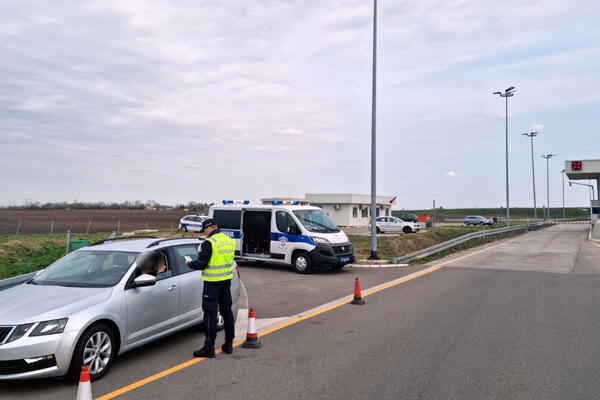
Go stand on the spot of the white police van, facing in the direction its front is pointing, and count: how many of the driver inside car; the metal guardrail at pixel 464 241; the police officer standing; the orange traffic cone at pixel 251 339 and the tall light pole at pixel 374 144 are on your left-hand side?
2

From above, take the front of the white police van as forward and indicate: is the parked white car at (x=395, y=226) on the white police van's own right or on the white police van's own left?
on the white police van's own left

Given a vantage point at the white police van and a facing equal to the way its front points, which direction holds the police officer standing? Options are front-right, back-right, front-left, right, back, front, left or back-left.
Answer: front-right

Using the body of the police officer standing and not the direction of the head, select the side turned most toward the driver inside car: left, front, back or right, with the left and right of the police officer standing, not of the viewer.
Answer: front

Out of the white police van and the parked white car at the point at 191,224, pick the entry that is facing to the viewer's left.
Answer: the parked white car

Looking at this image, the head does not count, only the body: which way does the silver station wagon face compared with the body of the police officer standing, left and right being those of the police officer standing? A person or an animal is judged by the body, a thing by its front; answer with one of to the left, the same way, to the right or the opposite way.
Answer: to the left

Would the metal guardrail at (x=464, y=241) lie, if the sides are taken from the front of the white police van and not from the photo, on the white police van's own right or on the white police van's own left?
on the white police van's own left

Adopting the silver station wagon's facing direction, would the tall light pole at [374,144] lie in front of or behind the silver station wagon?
behind

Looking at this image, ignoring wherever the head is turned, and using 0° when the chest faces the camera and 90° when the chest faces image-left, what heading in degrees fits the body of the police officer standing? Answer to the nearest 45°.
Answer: approximately 135°

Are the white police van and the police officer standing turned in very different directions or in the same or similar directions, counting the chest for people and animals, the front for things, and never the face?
very different directions

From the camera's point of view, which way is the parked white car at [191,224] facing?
to the viewer's left

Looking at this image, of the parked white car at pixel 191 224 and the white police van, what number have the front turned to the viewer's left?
1
